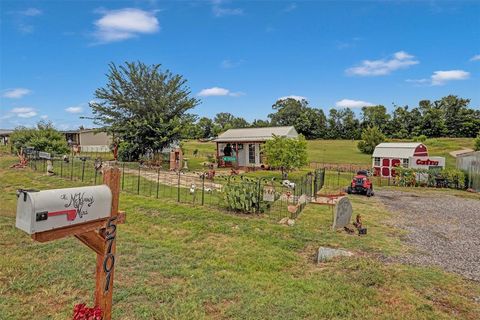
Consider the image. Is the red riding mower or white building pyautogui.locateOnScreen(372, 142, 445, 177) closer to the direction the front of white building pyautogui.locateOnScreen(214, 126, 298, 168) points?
the red riding mower

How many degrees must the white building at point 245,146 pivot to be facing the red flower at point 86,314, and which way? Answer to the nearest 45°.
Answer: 0° — it already faces it

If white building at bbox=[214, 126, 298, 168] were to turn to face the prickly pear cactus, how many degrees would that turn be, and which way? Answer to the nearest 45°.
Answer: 0° — it already faces it

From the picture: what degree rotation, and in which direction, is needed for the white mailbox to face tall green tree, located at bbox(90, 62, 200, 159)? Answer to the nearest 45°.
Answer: approximately 135° to its right

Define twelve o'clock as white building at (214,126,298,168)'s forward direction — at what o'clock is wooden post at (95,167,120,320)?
The wooden post is roughly at 12 o'clock from the white building.

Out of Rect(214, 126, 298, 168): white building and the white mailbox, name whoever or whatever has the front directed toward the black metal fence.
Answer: the white building

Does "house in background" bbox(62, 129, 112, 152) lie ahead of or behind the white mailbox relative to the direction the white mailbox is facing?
behind

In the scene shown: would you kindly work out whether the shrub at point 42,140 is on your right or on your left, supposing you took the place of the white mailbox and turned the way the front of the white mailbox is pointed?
on your right

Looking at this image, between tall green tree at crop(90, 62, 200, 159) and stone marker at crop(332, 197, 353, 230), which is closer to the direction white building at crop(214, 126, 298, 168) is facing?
the stone marker
